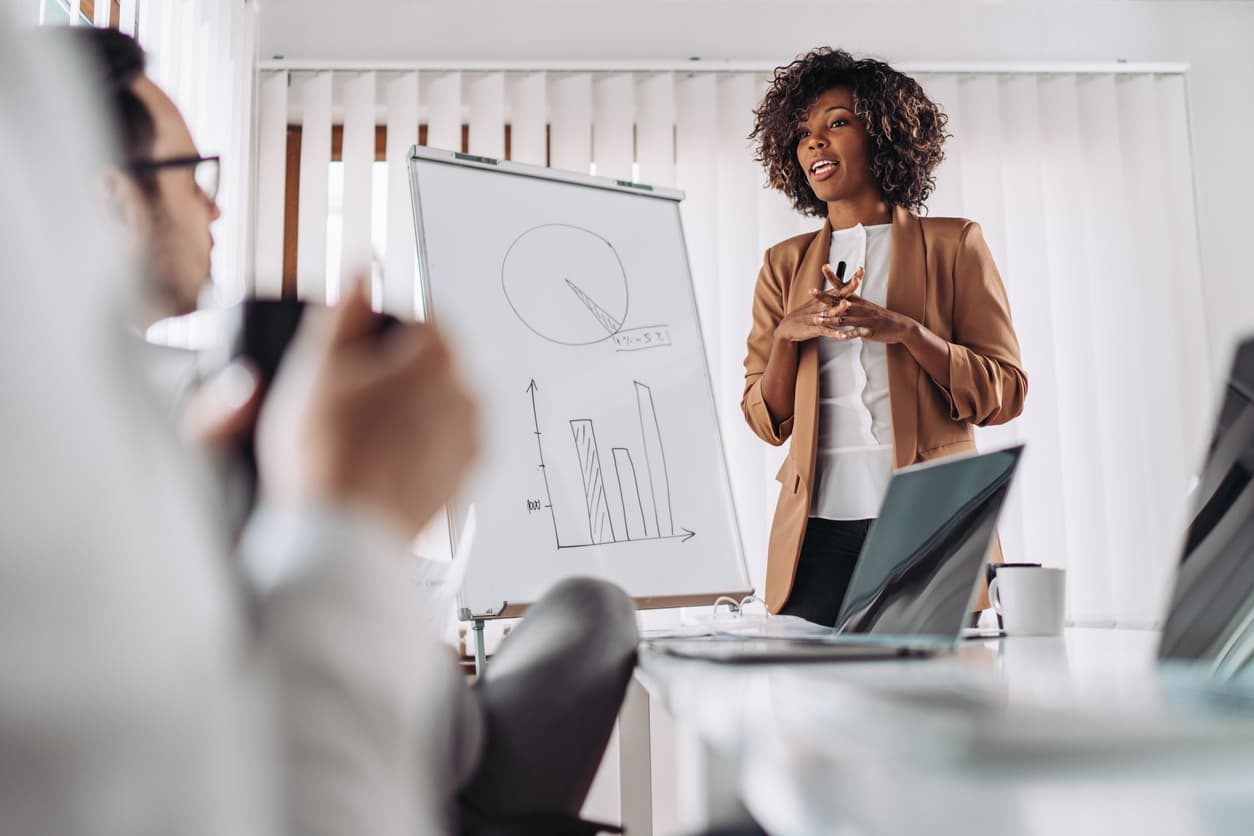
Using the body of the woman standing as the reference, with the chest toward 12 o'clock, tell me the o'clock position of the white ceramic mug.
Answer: The white ceramic mug is roughly at 10 o'clock from the woman standing.

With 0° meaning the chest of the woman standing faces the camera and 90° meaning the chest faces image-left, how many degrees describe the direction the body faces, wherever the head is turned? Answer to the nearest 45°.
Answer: approximately 45°

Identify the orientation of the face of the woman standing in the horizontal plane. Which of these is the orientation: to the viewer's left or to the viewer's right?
to the viewer's left

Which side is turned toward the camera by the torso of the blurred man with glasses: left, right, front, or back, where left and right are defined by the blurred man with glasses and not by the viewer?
right

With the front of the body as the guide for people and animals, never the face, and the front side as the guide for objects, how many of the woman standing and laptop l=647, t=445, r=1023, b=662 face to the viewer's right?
0

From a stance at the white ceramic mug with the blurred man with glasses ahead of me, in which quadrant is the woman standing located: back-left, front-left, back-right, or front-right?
back-right

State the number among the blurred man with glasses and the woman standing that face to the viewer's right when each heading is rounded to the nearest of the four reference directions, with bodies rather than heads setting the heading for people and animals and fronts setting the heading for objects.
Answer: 1

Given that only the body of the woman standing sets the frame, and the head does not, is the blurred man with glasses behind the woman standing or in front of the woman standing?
in front

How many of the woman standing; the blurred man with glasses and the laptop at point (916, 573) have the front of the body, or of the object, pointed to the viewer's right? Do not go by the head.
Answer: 1

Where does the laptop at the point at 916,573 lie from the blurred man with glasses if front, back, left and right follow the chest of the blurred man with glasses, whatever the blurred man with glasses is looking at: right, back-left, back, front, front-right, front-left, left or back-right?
front-left

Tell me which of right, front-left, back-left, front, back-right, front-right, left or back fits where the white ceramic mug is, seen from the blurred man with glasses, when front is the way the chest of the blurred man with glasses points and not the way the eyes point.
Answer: front-left
